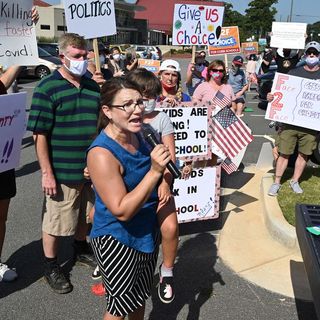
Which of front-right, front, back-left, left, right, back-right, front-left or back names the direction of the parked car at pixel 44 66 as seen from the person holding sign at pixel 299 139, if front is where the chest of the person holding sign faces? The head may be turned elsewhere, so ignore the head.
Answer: back-right

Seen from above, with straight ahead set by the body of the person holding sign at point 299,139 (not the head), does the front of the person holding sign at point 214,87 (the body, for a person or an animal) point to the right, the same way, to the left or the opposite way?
the same way

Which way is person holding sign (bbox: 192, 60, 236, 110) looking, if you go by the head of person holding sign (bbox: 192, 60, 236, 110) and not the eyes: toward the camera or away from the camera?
toward the camera

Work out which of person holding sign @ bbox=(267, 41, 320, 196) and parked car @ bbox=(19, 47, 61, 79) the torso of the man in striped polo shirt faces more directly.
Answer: the person holding sign

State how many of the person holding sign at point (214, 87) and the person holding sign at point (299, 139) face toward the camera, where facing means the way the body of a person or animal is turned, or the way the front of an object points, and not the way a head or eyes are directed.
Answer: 2

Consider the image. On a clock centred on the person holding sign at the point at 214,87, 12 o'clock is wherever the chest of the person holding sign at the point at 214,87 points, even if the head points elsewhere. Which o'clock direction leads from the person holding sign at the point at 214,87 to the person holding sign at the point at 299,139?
the person holding sign at the point at 299,139 is roughly at 10 o'clock from the person holding sign at the point at 214,87.

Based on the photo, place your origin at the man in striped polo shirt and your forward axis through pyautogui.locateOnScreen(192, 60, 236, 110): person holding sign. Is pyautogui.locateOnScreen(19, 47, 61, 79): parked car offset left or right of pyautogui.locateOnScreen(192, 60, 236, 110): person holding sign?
left

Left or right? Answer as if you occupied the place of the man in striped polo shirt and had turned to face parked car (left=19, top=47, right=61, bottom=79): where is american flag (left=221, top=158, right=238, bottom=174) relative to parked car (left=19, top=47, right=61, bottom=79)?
right

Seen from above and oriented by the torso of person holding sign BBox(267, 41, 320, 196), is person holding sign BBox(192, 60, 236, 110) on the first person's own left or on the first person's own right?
on the first person's own right

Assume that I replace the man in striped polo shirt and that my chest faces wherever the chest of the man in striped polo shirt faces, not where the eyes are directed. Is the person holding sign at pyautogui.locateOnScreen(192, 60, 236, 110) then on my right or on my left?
on my left

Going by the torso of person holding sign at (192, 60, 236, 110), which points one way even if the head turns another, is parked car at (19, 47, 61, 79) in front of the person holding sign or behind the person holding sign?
behind

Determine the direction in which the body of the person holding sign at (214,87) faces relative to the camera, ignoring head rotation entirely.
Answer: toward the camera

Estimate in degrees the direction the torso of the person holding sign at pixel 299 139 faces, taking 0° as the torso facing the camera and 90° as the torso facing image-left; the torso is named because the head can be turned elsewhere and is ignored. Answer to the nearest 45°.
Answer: approximately 0°

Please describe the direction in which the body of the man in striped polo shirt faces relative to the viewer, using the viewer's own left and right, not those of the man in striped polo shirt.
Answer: facing the viewer and to the right of the viewer
